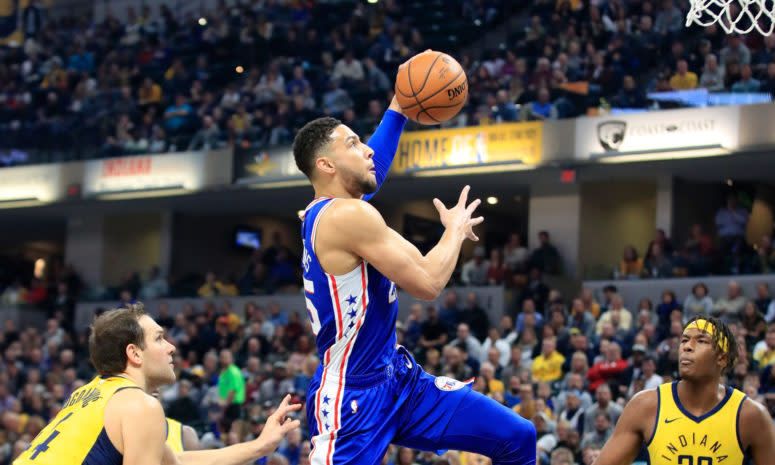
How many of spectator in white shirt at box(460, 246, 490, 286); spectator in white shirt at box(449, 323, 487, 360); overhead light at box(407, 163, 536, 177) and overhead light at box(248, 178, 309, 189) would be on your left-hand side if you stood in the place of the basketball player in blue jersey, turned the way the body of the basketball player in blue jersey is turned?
4

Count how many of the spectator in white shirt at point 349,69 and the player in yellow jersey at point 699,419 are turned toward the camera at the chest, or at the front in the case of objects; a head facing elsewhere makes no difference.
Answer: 2

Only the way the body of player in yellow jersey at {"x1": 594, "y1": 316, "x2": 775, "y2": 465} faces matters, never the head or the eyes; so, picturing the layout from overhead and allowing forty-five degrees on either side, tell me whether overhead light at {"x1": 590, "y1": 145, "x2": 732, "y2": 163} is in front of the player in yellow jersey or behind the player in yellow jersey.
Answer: behind

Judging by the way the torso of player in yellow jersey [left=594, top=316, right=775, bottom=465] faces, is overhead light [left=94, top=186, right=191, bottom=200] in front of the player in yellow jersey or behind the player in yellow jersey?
behind

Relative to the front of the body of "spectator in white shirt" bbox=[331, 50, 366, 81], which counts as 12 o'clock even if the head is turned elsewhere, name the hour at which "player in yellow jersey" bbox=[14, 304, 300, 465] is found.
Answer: The player in yellow jersey is roughly at 12 o'clock from the spectator in white shirt.

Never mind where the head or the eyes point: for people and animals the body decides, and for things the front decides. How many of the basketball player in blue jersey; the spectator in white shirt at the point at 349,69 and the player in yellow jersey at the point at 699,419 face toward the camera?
2

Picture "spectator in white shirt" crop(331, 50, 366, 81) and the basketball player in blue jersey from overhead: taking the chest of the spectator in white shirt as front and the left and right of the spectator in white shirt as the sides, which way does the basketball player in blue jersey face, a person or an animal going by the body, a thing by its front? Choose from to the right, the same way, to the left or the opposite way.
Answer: to the left

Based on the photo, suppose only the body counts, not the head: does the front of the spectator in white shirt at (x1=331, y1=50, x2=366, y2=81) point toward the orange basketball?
yes

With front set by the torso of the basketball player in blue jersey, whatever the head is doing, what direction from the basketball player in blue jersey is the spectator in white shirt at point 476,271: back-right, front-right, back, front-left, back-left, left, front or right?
left

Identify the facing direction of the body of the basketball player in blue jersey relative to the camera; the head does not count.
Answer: to the viewer's right

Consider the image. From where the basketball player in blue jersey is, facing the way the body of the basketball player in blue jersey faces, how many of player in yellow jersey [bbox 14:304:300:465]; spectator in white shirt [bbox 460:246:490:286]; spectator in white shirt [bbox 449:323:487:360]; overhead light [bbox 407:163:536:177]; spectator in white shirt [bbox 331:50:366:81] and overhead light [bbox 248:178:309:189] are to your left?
5

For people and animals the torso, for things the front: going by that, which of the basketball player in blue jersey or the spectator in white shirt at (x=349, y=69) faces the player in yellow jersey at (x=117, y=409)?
the spectator in white shirt

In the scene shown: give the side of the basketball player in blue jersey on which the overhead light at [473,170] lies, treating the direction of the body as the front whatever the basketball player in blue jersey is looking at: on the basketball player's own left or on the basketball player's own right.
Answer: on the basketball player's own left

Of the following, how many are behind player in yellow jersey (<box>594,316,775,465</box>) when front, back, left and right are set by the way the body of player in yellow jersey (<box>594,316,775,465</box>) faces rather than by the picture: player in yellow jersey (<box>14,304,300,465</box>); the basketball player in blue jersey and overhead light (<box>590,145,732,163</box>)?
1

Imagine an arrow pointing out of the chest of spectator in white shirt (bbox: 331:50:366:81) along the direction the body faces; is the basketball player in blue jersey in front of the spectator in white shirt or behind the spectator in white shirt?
in front

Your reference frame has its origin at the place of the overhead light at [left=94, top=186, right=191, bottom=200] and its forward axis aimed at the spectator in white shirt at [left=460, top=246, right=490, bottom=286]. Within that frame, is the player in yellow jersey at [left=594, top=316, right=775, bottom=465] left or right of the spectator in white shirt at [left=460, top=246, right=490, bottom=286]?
right

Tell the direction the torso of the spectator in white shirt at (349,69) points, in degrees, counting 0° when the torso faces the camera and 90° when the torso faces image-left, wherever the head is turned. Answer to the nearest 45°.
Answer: approximately 0°
